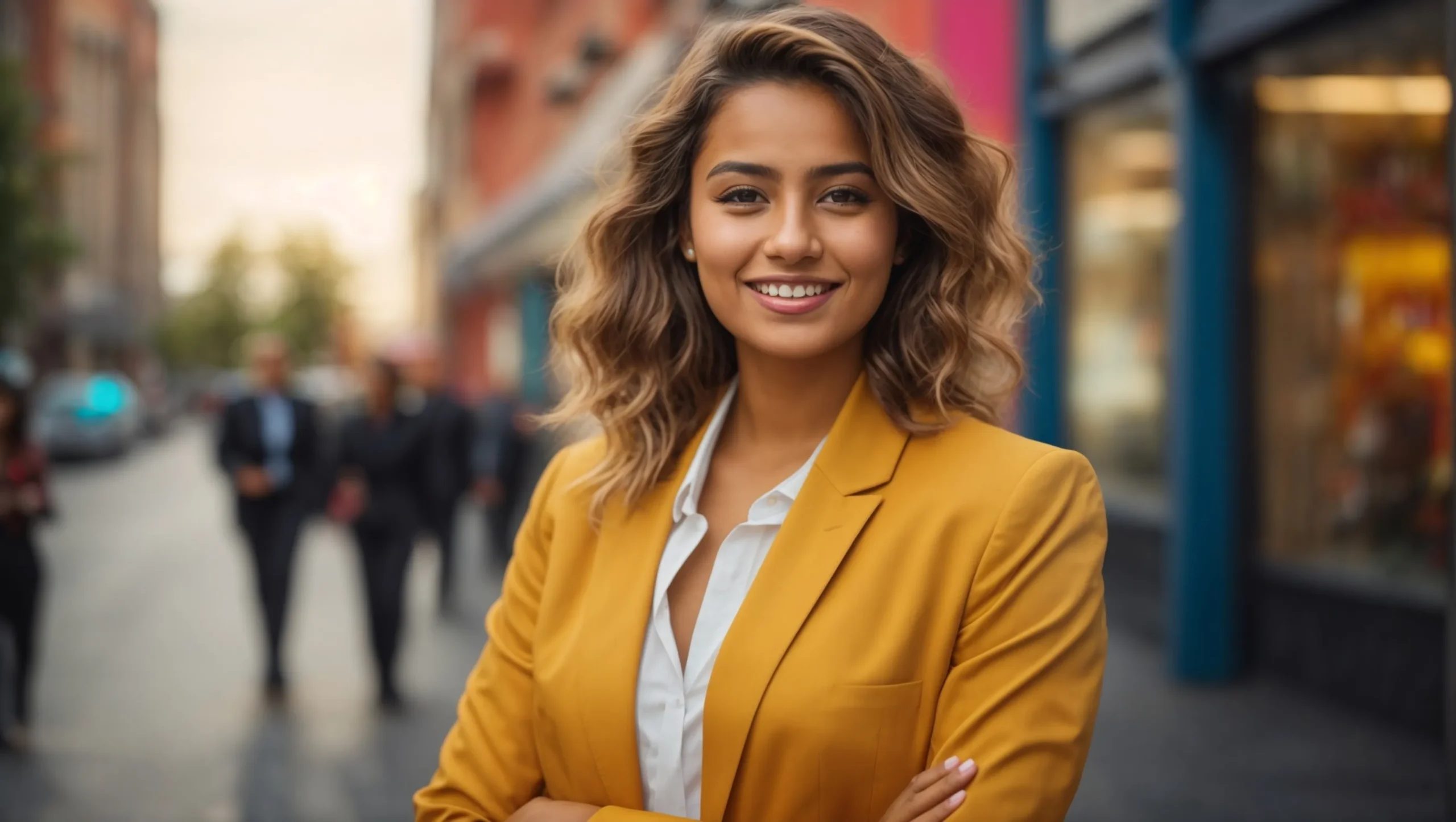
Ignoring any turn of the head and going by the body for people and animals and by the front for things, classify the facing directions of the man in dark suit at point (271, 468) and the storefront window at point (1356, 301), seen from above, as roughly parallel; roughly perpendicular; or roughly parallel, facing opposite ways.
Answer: roughly perpendicular

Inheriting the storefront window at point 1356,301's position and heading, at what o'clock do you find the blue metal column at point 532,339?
The blue metal column is roughly at 3 o'clock from the storefront window.

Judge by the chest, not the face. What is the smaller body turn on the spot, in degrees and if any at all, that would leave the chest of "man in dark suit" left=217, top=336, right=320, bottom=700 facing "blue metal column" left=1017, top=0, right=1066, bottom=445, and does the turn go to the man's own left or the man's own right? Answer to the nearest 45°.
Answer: approximately 90° to the man's own left

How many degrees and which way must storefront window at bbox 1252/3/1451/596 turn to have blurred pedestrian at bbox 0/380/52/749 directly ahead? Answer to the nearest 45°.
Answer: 0° — it already faces them

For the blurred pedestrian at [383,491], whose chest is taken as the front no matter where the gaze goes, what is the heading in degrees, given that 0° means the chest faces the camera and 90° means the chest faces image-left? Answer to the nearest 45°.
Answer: approximately 0°

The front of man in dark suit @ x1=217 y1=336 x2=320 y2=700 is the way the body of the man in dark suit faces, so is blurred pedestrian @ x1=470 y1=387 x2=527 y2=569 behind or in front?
behind

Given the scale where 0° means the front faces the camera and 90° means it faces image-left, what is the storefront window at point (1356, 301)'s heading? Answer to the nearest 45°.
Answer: approximately 45°

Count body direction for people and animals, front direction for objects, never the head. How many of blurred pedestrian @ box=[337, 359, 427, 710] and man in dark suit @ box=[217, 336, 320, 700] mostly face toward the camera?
2

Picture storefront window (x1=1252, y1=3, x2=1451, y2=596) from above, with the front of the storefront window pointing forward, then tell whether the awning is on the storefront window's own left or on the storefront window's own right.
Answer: on the storefront window's own right

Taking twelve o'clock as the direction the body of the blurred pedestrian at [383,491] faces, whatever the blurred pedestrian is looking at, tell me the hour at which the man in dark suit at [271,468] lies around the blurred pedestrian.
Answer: The man in dark suit is roughly at 4 o'clock from the blurred pedestrian.
